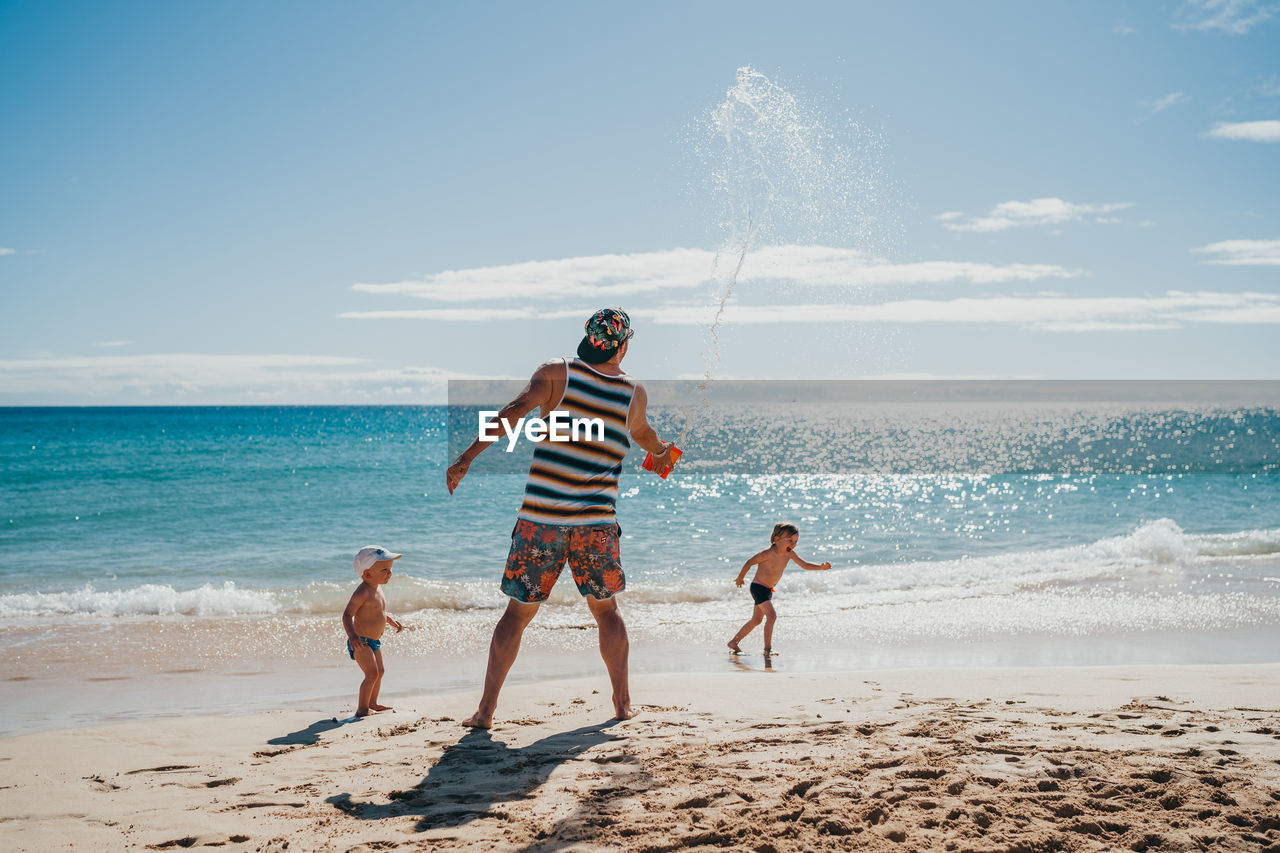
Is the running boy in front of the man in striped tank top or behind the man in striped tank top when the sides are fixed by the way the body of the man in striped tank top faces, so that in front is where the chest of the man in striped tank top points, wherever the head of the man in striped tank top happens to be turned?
in front

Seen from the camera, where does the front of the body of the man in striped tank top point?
away from the camera

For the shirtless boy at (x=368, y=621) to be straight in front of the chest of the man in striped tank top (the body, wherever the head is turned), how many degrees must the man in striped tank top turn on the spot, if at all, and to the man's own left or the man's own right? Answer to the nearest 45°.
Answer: approximately 45° to the man's own left

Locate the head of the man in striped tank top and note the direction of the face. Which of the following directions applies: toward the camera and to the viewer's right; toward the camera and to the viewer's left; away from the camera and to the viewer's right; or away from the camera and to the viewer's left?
away from the camera and to the viewer's right

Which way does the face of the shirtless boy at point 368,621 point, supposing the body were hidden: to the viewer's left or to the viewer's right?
to the viewer's right
